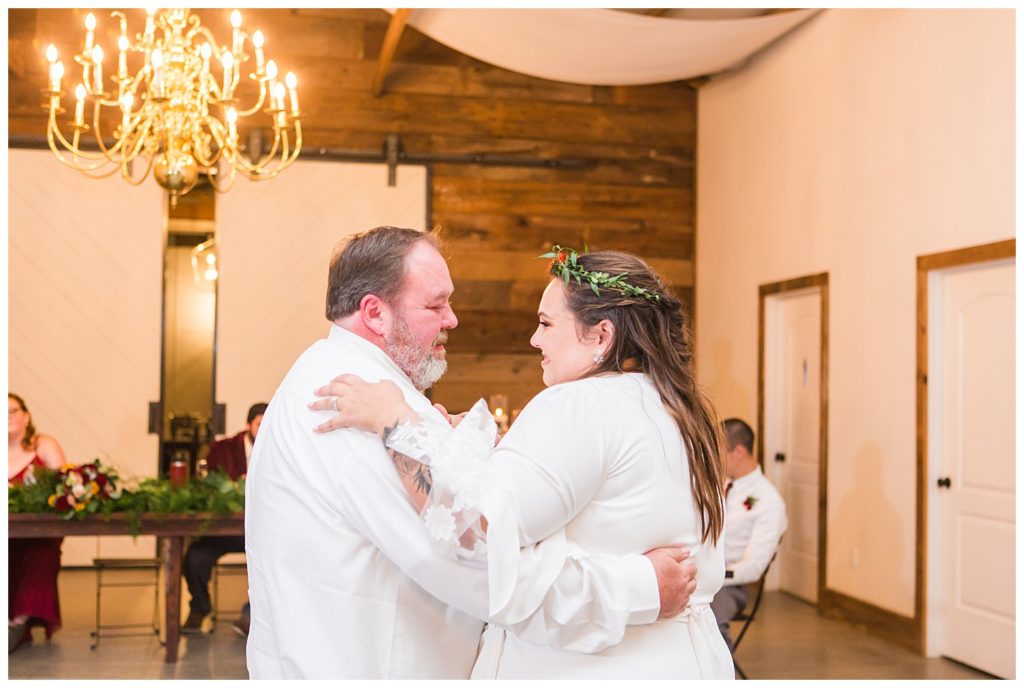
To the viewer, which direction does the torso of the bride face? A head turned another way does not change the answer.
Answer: to the viewer's left

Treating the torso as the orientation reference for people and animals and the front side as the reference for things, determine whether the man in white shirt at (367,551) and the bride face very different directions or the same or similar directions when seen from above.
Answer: very different directions

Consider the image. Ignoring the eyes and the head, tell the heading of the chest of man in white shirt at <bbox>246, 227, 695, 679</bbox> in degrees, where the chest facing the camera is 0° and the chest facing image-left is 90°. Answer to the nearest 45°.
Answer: approximately 270°

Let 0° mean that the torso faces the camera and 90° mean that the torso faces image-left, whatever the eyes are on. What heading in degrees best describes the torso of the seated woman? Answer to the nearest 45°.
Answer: approximately 0°

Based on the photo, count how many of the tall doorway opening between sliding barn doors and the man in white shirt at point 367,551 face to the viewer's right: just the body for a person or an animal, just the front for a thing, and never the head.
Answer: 1

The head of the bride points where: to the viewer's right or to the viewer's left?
to the viewer's left

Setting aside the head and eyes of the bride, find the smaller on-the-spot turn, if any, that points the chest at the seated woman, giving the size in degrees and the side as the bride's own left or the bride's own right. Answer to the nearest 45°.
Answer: approximately 45° to the bride's own right

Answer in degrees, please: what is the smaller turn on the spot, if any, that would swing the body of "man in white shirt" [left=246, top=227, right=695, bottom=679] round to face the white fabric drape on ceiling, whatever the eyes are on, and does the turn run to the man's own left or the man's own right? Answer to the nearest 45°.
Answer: approximately 90° to the man's own left

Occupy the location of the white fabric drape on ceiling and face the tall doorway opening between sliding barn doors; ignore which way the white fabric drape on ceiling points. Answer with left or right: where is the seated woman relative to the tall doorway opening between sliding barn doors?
left

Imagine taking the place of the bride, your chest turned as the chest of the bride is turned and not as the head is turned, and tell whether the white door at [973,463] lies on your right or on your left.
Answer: on your right

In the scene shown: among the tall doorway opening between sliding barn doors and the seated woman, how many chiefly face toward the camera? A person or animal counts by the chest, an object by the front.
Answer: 2

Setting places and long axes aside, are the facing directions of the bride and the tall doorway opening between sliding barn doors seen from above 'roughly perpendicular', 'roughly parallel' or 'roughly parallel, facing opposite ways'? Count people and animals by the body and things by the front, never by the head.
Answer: roughly perpendicular
